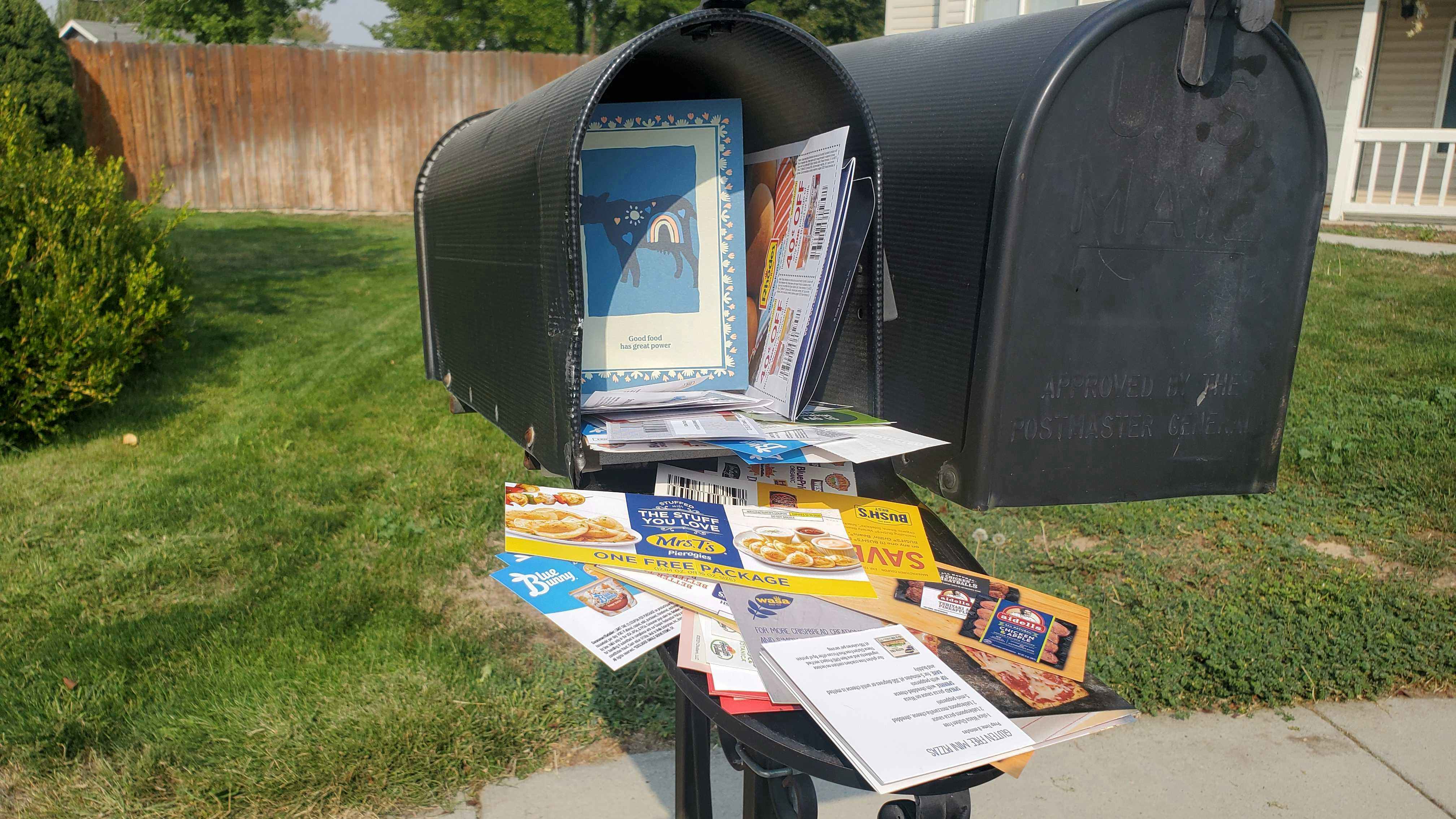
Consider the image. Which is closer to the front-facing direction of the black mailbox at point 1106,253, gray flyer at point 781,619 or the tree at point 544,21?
the gray flyer

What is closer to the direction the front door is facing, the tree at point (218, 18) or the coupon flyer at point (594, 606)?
the coupon flyer

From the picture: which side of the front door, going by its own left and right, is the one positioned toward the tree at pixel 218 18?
right

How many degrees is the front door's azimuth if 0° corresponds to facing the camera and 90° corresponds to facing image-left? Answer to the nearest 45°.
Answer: approximately 0°

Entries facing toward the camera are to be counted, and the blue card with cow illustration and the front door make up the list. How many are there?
2

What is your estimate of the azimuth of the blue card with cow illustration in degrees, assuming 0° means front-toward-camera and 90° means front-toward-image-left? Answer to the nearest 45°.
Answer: approximately 0°

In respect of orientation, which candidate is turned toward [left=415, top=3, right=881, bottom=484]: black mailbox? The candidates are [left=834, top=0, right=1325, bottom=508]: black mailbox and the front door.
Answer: the front door

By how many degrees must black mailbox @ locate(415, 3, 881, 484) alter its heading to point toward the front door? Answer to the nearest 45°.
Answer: approximately 90° to its left

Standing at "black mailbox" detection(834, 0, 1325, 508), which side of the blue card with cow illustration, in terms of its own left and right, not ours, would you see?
left

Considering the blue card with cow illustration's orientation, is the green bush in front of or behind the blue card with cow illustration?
behind

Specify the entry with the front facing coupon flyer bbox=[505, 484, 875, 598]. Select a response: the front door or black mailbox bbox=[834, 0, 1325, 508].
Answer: the front door

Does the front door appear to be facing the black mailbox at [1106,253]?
yes

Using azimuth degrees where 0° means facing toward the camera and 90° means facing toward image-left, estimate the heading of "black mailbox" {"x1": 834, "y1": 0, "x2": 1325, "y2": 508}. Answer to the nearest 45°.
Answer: approximately 315°

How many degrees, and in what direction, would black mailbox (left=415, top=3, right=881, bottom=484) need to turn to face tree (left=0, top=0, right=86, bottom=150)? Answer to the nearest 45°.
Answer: approximately 180°
